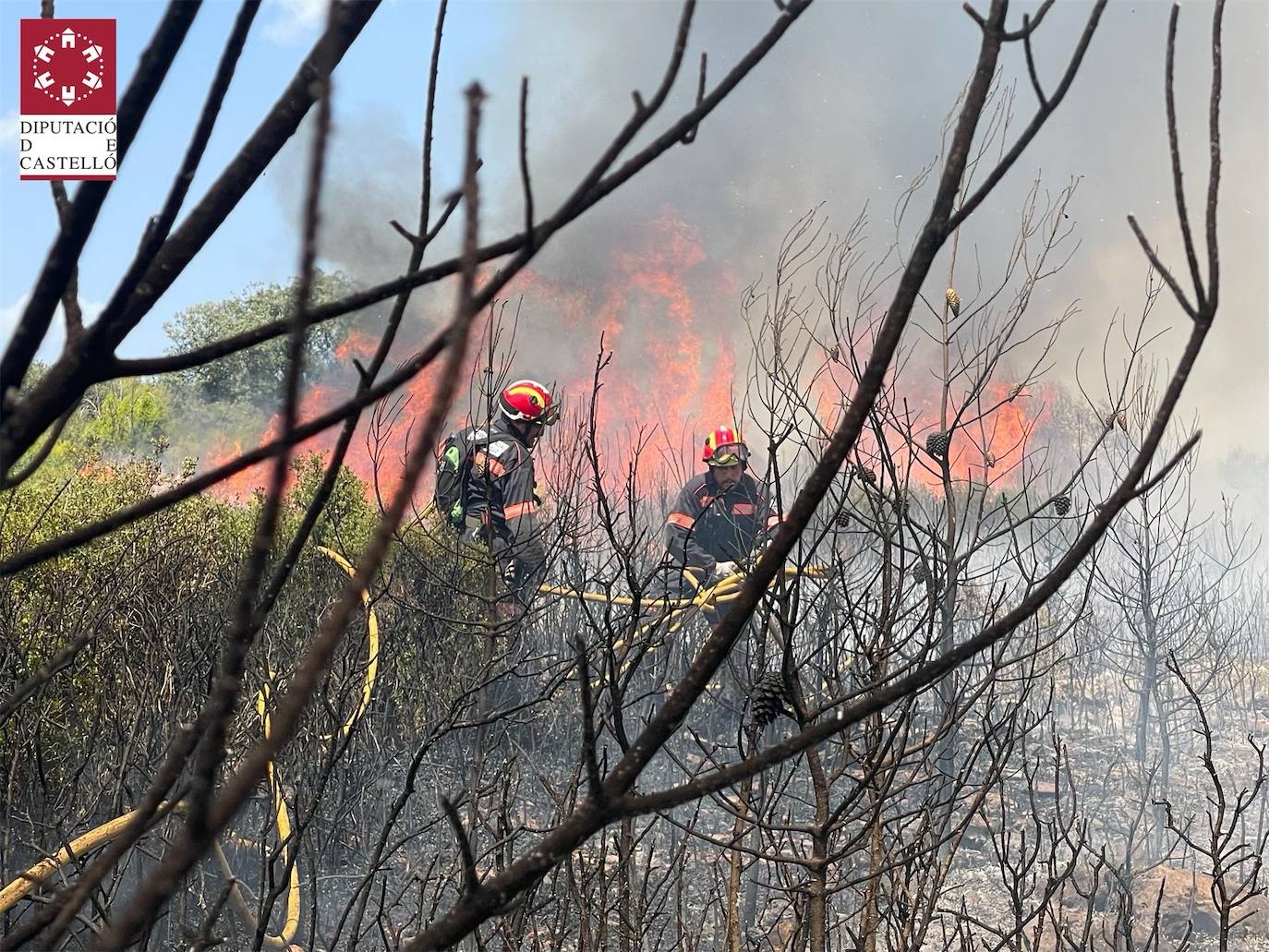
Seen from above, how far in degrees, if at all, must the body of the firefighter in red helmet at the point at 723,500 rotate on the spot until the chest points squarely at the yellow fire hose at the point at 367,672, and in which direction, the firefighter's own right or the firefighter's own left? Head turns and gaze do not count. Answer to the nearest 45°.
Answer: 0° — they already face it

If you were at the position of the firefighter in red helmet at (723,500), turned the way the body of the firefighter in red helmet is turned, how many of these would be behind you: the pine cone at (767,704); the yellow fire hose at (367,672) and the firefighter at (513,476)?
0

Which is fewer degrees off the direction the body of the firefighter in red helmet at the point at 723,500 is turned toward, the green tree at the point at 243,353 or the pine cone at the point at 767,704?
the pine cone

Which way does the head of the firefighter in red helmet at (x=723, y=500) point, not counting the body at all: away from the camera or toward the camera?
toward the camera

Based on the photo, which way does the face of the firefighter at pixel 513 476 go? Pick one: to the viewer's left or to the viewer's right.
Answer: to the viewer's right

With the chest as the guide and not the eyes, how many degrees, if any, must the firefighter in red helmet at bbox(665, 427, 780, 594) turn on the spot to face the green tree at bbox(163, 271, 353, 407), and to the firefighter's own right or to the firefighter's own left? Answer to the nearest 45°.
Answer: approximately 135° to the firefighter's own right

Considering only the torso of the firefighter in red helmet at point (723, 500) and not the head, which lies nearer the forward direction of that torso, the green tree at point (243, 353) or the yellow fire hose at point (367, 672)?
the yellow fire hose

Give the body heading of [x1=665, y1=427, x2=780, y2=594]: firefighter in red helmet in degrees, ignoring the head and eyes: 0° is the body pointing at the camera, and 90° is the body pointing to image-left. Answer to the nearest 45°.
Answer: approximately 0°

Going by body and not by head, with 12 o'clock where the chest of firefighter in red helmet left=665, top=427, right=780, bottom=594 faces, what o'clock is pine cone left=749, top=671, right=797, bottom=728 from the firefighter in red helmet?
The pine cone is roughly at 12 o'clock from the firefighter in red helmet.

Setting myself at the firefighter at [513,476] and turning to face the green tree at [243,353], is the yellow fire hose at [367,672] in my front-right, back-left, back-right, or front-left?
back-left

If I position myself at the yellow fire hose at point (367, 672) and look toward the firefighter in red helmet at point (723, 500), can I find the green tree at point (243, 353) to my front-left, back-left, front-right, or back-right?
front-left
